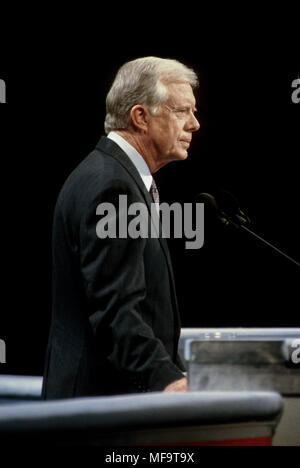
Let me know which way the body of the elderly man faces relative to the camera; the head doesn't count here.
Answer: to the viewer's right

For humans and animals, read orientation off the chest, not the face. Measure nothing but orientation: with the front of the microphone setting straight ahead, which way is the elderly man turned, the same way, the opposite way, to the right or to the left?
the opposite way

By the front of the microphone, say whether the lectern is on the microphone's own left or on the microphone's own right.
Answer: on the microphone's own left

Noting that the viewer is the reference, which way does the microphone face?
facing to the left of the viewer

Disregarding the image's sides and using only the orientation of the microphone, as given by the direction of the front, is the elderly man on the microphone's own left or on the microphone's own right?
on the microphone's own left

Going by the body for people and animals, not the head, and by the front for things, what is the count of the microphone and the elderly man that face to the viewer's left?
1

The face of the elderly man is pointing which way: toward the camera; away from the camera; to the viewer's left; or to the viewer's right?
to the viewer's right

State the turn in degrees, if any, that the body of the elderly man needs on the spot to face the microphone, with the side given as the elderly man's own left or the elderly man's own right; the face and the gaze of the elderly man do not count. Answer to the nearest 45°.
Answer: approximately 45° to the elderly man's own left
